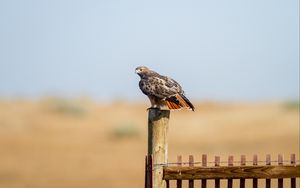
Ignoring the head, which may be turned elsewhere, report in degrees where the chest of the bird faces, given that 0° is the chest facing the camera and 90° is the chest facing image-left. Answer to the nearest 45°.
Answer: approximately 90°
